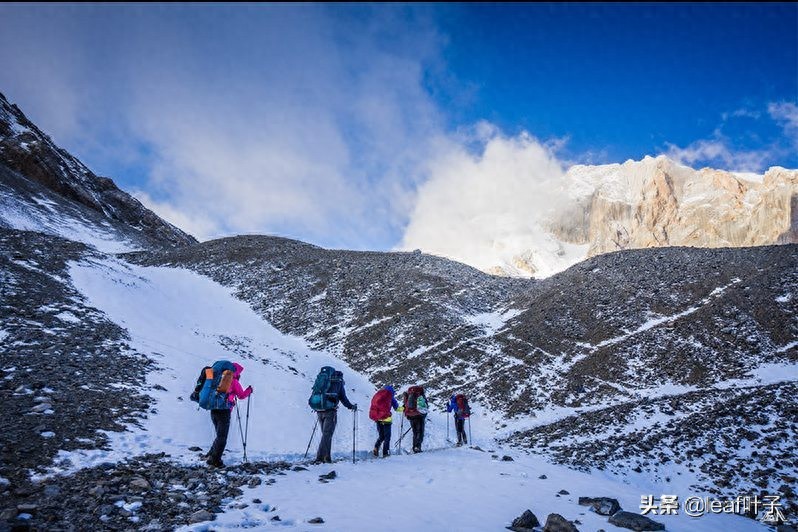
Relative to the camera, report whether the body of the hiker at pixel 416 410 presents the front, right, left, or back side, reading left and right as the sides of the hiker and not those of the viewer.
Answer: back

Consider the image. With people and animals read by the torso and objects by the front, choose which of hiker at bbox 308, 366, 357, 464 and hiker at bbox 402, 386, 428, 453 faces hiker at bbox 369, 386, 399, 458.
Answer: hiker at bbox 308, 366, 357, 464

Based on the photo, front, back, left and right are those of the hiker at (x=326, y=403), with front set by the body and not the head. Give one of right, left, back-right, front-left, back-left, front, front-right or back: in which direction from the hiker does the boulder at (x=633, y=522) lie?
right

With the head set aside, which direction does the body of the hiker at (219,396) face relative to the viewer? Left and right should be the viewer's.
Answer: facing away from the viewer and to the right of the viewer

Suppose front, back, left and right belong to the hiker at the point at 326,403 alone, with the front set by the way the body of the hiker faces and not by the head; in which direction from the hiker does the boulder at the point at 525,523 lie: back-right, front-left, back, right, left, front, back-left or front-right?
right

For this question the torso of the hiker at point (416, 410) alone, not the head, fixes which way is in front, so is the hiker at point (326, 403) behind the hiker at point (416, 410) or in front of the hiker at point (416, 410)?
behind

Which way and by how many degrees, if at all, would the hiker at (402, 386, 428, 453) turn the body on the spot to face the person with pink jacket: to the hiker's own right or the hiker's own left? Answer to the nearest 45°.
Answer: approximately 135° to the hiker's own left

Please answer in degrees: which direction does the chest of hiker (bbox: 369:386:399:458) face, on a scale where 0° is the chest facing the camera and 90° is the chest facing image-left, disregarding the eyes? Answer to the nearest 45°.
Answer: approximately 225°

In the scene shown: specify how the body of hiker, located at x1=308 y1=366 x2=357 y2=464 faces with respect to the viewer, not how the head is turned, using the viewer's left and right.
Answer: facing away from the viewer and to the right of the viewer

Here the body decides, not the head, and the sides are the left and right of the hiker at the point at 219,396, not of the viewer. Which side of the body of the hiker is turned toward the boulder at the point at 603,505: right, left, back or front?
right
